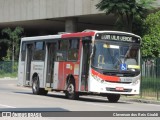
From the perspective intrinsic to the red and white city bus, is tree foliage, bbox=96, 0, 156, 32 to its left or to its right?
on its left

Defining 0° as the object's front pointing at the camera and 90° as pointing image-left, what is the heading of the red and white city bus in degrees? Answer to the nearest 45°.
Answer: approximately 315°
